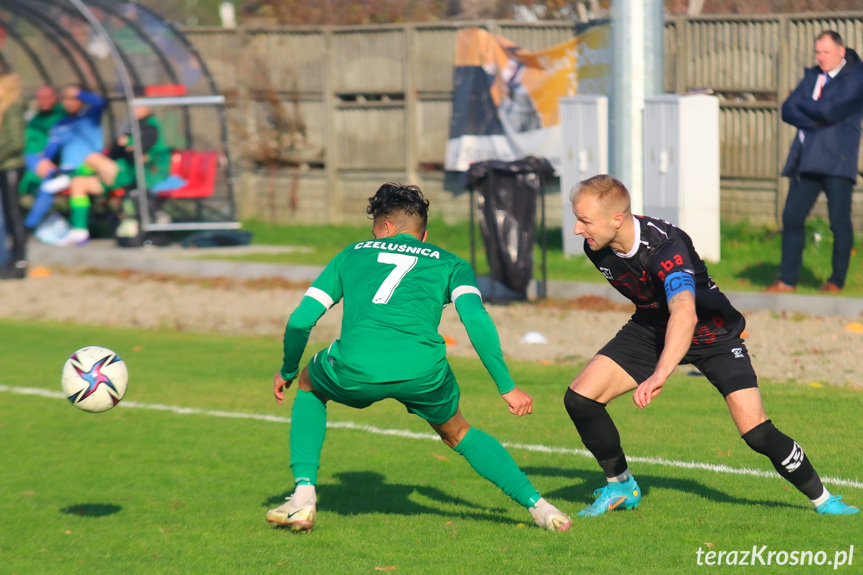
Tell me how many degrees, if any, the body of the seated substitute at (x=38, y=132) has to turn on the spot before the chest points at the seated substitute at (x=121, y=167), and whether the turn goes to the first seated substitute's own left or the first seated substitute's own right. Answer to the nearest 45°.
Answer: approximately 90° to the first seated substitute's own left

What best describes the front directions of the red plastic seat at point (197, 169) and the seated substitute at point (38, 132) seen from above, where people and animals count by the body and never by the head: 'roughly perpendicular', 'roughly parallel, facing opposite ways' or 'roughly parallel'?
roughly parallel

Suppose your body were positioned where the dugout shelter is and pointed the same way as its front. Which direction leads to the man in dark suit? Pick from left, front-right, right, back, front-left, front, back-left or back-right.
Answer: left

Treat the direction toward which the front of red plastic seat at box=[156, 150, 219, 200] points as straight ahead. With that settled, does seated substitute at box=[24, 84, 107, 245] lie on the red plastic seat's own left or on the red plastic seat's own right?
on the red plastic seat's own right

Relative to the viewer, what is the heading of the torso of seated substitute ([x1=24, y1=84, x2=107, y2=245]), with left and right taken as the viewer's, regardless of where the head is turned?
facing the viewer and to the left of the viewer

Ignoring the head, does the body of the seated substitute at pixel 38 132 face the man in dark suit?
no

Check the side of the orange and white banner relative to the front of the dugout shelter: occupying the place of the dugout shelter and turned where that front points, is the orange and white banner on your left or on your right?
on your left

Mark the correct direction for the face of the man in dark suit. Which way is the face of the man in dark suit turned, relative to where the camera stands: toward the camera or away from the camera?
toward the camera

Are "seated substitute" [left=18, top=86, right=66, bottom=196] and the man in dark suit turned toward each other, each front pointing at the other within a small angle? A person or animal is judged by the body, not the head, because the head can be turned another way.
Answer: no

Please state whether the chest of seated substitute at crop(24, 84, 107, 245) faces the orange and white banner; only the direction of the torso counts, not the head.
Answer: no

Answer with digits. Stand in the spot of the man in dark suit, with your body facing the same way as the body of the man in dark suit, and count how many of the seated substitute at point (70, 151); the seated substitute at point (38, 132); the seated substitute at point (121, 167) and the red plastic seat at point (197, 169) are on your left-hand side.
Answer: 0

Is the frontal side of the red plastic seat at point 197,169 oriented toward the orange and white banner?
no

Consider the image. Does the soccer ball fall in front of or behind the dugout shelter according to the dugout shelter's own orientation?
in front

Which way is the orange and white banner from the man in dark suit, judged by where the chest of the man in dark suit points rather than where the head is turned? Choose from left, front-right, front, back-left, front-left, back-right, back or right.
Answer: right

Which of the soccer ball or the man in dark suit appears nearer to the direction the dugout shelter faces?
the soccer ball

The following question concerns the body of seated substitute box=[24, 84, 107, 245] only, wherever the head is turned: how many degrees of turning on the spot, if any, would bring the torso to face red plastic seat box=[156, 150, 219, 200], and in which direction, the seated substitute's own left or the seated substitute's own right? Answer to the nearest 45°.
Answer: approximately 90° to the seated substitute's own left
